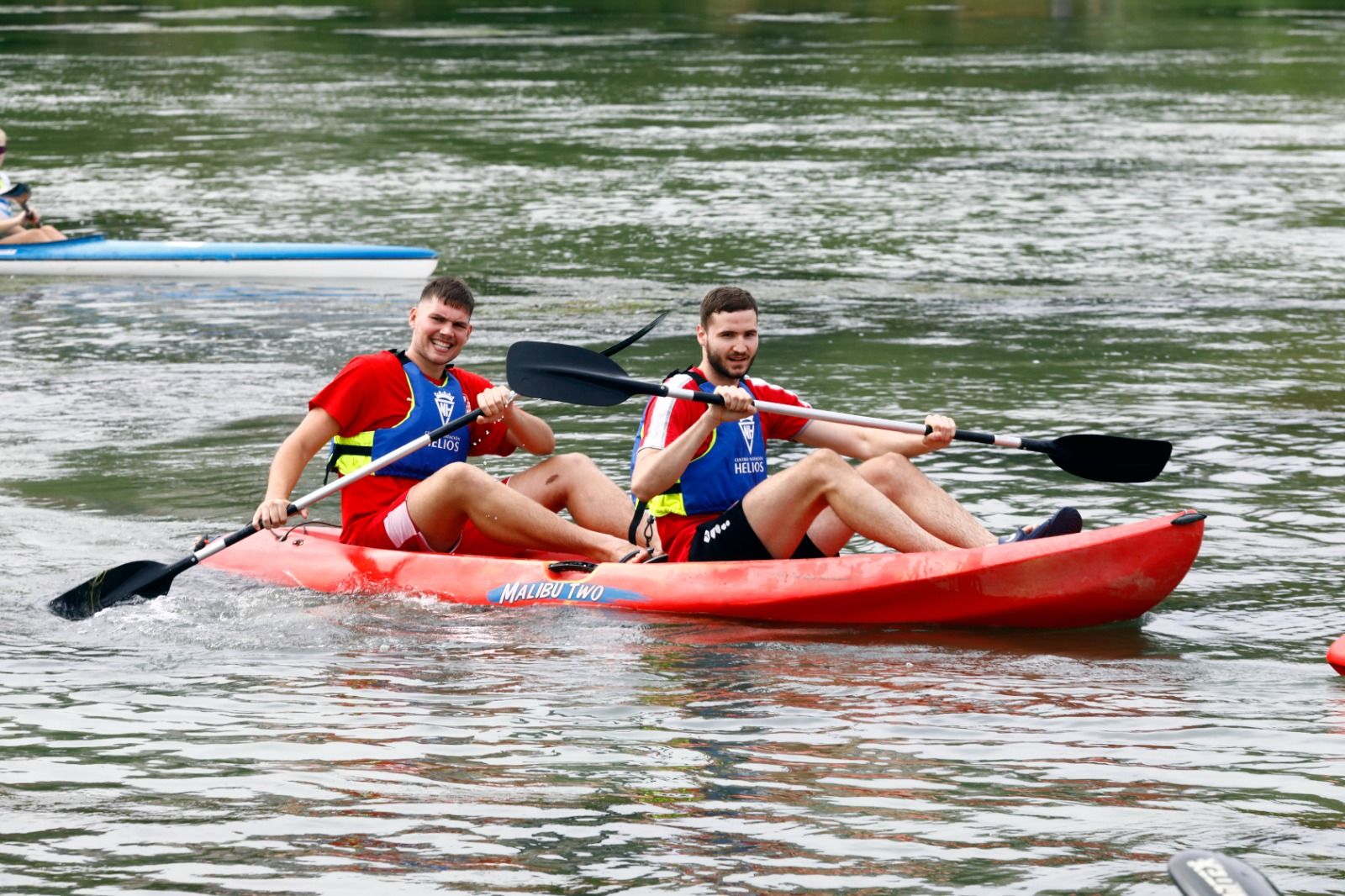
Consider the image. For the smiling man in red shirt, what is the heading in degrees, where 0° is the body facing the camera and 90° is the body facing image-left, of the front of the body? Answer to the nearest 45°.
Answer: approximately 315°

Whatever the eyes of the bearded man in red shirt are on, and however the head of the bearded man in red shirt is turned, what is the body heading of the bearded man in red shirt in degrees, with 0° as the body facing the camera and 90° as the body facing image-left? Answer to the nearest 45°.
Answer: approximately 315°

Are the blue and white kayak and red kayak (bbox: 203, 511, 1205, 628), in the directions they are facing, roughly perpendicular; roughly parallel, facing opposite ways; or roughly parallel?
roughly parallel

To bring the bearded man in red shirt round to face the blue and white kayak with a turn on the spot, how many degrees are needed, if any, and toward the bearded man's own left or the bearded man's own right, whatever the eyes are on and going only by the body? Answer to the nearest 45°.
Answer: approximately 180°

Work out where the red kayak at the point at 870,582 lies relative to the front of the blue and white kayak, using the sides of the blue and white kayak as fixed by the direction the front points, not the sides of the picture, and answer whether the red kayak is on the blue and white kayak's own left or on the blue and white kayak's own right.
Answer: on the blue and white kayak's own right

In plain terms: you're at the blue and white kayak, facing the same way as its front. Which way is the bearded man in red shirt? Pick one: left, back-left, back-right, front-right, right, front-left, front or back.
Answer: right

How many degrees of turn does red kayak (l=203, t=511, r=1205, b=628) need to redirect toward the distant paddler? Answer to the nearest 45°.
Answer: approximately 135° to its left

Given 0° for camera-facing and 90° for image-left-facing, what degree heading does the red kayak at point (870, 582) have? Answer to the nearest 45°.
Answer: approximately 270°

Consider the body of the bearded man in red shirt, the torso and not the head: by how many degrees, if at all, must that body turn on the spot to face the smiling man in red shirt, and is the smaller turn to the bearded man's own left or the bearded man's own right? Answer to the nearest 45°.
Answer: approximately 180°

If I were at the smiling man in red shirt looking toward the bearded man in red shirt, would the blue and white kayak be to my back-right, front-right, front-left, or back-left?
back-left

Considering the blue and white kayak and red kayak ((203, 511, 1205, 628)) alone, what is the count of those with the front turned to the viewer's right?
2

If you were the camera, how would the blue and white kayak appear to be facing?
facing to the right of the viewer
